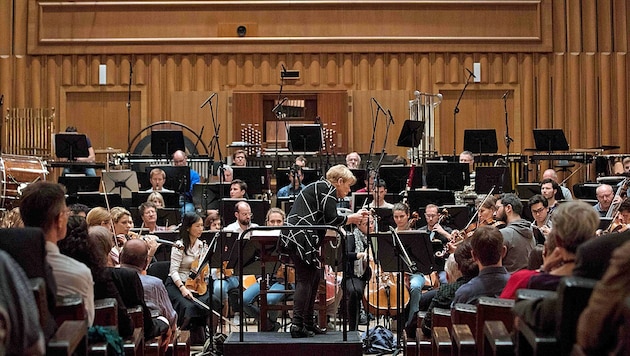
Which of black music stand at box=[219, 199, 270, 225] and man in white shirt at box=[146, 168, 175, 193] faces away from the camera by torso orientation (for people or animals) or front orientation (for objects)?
the black music stand

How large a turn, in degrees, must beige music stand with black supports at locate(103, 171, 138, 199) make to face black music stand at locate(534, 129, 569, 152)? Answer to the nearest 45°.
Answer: approximately 90° to its right

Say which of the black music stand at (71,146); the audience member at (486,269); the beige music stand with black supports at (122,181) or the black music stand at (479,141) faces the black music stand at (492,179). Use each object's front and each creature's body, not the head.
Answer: the audience member

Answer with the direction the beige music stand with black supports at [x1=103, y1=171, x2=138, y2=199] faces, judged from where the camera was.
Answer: facing away from the viewer

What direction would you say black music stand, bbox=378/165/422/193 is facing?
away from the camera

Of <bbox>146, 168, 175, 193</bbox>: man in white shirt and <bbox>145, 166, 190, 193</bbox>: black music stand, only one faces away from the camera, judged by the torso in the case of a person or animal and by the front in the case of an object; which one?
the black music stand

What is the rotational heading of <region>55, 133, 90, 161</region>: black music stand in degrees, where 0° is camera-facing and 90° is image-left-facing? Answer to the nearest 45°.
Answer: approximately 180°

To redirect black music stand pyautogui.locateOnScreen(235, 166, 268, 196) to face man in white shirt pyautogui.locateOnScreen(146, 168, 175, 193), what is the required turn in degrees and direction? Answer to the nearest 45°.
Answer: approximately 90° to its left

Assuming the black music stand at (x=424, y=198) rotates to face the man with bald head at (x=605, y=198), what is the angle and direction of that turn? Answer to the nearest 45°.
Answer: approximately 90° to its right
